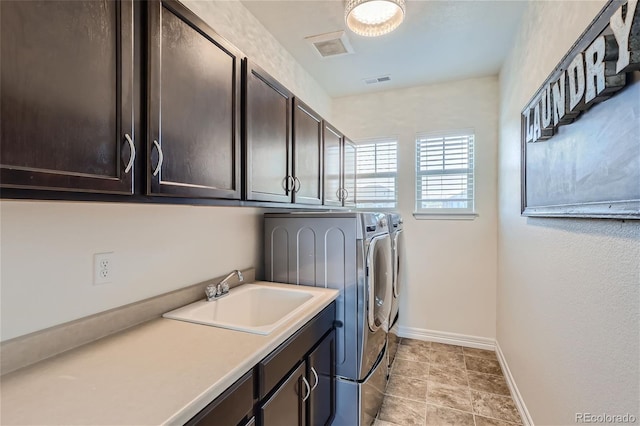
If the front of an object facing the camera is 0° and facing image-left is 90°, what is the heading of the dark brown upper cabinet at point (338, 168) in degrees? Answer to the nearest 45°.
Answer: approximately 270°

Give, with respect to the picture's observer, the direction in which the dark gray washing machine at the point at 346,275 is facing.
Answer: facing to the right of the viewer

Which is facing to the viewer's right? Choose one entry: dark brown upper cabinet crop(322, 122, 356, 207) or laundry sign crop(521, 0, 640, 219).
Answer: the dark brown upper cabinet

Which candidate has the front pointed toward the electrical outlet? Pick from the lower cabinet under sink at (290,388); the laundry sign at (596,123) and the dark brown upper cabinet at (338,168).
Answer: the laundry sign

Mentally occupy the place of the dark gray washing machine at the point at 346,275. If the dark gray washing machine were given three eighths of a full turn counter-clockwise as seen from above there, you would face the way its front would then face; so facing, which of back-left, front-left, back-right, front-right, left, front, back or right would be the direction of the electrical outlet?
left

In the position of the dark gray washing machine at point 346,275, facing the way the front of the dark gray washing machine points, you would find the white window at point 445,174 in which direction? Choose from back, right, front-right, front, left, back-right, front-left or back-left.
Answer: front-left

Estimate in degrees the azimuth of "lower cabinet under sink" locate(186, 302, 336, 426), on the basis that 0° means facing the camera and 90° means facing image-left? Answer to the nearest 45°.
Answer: approximately 315°

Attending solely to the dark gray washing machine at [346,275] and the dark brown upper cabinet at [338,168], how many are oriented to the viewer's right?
2

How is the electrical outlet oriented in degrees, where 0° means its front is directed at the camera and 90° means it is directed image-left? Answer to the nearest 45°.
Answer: approximately 315°

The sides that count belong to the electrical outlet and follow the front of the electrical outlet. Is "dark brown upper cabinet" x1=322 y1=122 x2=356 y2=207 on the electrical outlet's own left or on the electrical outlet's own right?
on the electrical outlet's own left

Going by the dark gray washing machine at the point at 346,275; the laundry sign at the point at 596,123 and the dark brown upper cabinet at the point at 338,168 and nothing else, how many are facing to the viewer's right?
2

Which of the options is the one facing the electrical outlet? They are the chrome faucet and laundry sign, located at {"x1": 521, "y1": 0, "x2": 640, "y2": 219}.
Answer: the laundry sign

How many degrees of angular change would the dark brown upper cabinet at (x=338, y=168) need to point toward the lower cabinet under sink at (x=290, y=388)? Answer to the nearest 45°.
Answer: approximately 90° to its right
